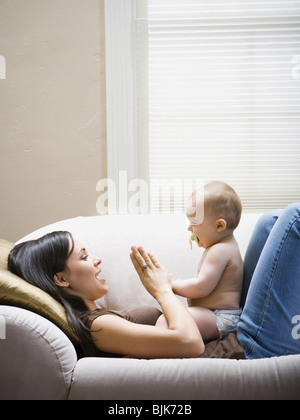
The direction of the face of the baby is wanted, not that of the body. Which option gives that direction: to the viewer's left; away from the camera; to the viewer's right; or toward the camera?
to the viewer's left

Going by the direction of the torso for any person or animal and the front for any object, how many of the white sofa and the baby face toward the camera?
1

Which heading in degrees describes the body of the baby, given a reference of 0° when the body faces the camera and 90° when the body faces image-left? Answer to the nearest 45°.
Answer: approximately 90°

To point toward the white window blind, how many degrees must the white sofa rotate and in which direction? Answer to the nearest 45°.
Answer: approximately 180°

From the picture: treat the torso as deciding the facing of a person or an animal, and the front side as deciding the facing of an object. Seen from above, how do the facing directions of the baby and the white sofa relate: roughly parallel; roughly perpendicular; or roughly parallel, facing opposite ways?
roughly perpendicular
